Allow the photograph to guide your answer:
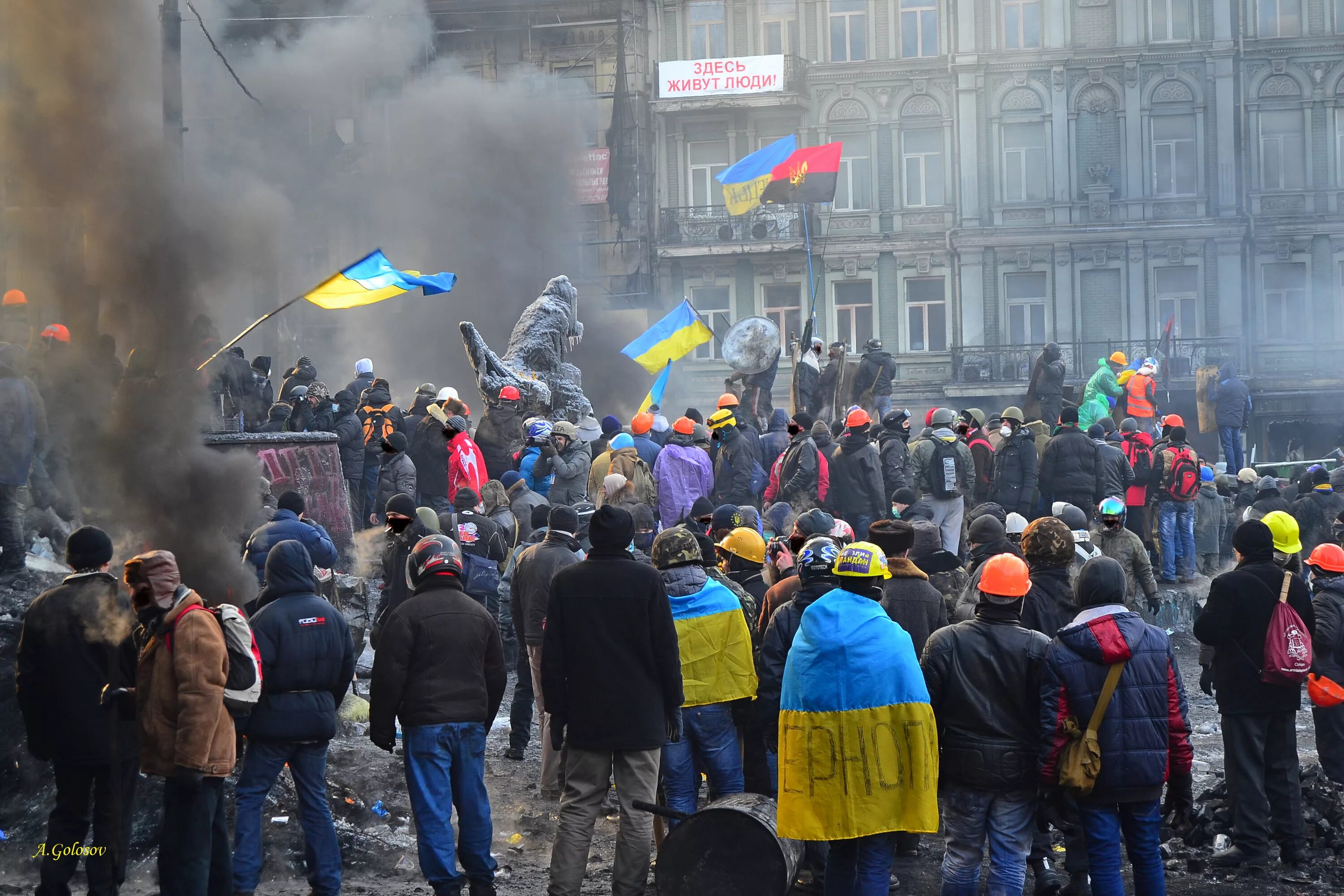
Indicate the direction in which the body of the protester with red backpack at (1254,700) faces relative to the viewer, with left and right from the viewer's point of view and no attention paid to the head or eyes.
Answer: facing away from the viewer and to the left of the viewer

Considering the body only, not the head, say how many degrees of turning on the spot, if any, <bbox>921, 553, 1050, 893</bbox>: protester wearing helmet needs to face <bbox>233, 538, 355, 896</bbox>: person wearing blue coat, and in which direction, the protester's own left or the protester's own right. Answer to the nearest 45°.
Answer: approximately 90° to the protester's own left

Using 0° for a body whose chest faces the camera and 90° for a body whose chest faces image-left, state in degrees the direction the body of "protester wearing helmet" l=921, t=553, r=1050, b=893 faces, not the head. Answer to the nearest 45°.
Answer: approximately 180°

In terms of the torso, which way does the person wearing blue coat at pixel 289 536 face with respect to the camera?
away from the camera

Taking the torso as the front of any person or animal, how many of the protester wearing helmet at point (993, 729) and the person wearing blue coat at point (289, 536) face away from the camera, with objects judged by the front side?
2

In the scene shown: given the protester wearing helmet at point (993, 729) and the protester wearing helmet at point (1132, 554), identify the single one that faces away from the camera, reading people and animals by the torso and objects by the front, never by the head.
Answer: the protester wearing helmet at point (993, 729)

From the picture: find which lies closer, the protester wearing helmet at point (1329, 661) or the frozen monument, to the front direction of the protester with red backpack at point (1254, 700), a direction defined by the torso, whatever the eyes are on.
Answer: the frozen monument

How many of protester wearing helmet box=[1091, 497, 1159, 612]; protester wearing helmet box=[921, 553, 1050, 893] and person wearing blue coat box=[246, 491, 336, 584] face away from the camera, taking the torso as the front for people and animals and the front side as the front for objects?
2

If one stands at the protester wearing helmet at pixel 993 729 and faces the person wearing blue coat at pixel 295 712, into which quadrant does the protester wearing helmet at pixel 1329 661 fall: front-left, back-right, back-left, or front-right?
back-right
